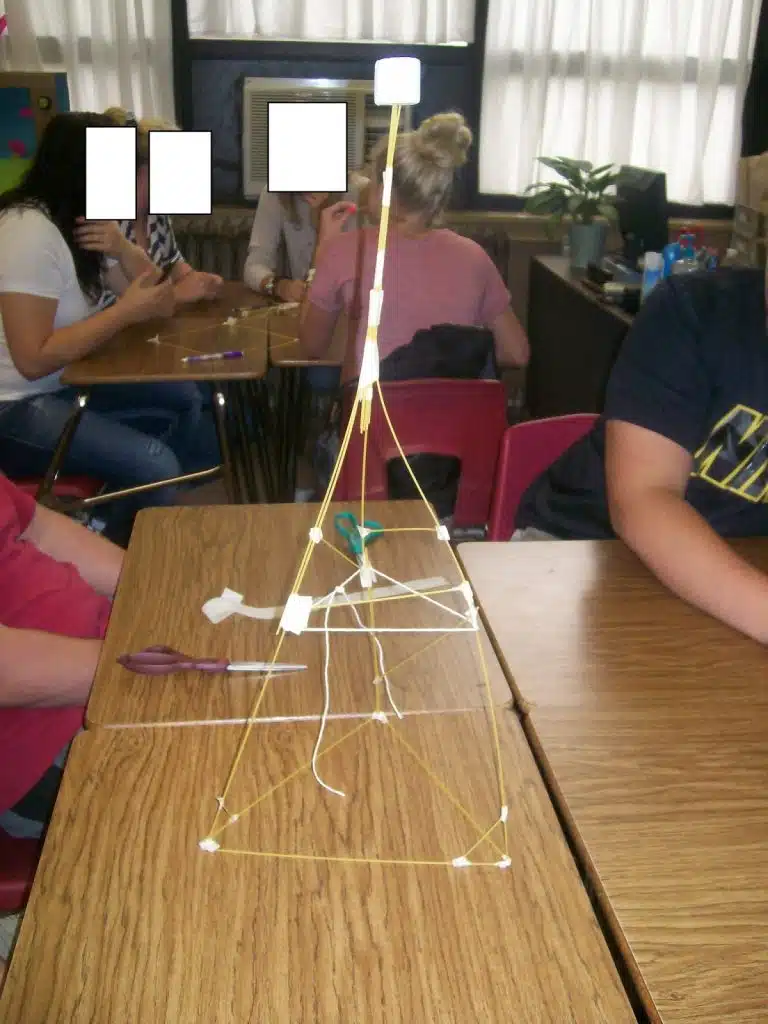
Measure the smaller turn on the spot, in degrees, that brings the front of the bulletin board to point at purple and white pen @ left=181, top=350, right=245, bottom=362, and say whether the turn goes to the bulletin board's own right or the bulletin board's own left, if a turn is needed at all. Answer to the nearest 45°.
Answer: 0° — it already faces it

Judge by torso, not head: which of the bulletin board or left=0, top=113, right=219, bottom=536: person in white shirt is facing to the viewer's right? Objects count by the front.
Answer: the person in white shirt

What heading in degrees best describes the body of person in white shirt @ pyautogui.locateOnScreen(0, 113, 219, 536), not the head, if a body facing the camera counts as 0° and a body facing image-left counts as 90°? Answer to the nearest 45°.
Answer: approximately 270°

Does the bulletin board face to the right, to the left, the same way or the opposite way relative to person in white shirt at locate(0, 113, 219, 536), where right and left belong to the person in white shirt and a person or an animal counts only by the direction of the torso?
to the right

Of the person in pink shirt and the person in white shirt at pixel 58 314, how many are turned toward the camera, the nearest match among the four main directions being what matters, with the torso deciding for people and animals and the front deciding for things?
0

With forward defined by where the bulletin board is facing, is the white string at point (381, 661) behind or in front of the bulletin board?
in front

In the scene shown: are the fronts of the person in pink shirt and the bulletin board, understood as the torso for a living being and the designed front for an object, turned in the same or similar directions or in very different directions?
very different directions

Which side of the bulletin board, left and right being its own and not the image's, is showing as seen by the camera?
front

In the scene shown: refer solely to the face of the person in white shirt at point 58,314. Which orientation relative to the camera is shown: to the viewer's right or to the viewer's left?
to the viewer's right

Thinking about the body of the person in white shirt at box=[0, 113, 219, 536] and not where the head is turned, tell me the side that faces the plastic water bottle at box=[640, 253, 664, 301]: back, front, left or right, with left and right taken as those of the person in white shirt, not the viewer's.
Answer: front

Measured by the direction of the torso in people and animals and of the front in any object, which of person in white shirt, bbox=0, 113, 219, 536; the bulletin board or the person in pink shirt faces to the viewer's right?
the person in white shirt

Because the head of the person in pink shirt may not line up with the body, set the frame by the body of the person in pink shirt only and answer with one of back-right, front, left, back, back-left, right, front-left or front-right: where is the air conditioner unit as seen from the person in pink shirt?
front

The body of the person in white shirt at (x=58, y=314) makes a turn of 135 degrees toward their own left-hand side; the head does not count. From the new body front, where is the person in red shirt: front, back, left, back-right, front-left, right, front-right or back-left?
back-left

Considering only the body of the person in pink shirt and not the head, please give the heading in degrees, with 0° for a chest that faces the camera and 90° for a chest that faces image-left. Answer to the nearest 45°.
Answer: approximately 180°

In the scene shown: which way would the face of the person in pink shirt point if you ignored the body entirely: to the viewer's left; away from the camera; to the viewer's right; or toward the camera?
away from the camera

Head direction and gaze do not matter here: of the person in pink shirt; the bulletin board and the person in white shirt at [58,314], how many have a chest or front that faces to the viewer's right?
1
